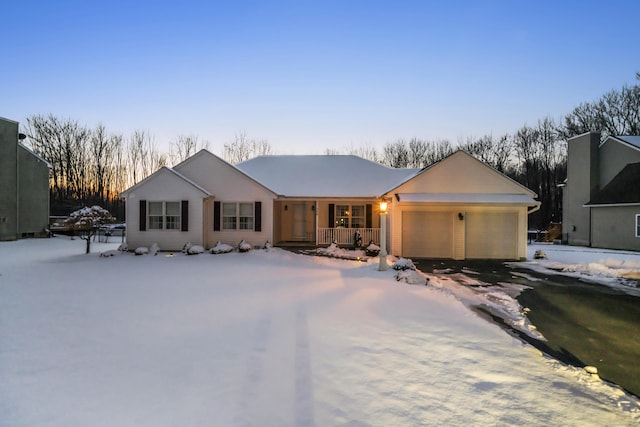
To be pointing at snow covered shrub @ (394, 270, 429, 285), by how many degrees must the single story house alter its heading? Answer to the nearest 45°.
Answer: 0° — it already faces it

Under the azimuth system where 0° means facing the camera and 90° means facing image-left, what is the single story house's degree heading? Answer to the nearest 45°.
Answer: approximately 0°

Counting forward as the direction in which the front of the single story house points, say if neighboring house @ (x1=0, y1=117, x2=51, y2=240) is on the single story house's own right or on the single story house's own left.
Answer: on the single story house's own right

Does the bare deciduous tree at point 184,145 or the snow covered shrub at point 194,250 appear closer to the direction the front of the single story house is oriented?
the snow covered shrub

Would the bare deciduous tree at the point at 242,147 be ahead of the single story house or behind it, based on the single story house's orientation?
behind

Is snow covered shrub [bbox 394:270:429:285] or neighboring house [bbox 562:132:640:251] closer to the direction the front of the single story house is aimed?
the snow covered shrub

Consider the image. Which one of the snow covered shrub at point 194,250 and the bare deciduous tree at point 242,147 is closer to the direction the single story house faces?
the snow covered shrub

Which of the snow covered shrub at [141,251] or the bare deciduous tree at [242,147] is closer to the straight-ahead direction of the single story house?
the snow covered shrub
